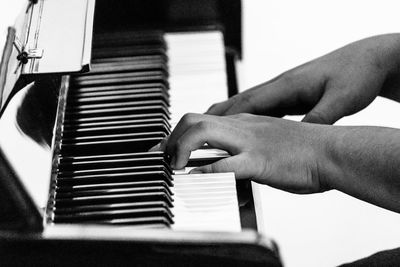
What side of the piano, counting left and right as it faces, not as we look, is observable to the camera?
right
